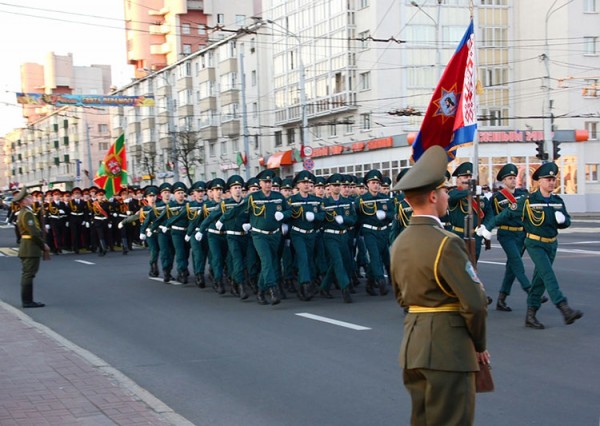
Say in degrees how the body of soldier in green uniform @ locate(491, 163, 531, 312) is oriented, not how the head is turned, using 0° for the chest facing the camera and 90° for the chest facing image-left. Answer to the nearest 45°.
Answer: approximately 315°

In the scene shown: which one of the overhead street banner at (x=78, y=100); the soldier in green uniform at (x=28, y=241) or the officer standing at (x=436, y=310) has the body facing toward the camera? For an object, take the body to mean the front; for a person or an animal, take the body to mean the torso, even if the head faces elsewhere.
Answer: the overhead street banner

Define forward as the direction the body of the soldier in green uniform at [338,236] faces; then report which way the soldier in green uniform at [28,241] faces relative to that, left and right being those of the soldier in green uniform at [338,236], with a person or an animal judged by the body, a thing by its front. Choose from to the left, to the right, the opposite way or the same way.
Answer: to the left

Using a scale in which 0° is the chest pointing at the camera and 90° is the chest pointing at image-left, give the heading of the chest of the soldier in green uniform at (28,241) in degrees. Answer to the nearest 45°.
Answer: approximately 270°

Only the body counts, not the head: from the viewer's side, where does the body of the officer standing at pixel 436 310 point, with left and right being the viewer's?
facing away from the viewer and to the right of the viewer

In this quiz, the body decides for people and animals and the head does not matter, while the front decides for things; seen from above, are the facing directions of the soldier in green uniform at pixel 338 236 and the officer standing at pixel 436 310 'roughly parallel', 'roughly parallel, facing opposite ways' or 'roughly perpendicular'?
roughly perpendicular

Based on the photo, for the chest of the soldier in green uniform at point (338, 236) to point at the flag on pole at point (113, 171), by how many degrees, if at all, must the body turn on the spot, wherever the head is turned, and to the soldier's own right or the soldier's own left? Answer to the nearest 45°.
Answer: approximately 180°

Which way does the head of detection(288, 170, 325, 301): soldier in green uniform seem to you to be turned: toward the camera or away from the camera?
toward the camera
